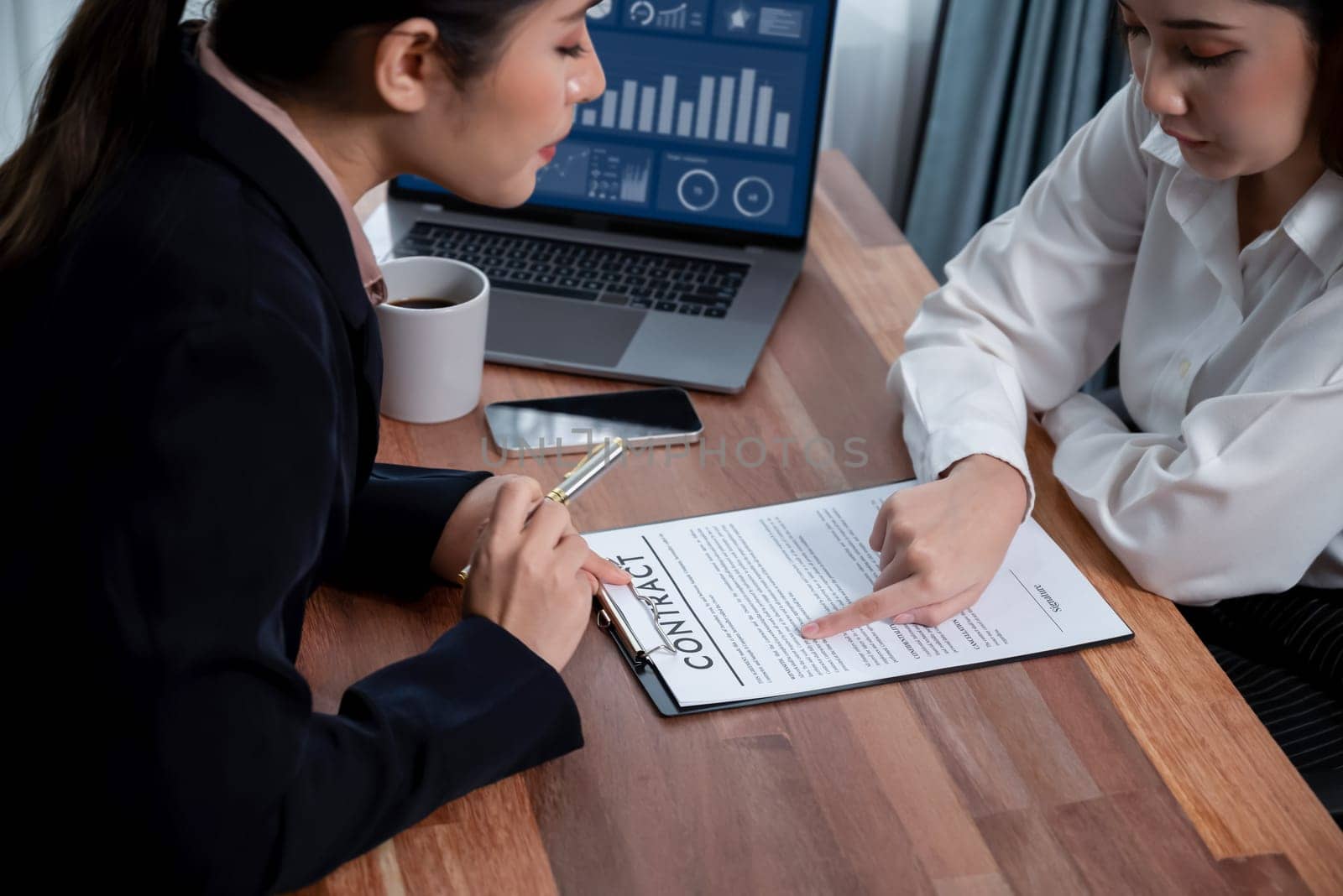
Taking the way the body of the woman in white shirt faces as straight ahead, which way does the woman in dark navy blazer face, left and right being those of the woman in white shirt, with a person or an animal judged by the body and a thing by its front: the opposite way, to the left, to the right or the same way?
the opposite way

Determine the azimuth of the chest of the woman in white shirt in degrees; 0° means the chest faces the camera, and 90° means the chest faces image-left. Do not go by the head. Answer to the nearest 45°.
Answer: approximately 45°

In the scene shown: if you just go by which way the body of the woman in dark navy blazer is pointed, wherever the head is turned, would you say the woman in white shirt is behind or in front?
in front

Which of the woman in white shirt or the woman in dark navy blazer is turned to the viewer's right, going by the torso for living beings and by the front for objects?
the woman in dark navy blazer

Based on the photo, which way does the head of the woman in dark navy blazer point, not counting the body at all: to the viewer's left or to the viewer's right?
to the viewer's right

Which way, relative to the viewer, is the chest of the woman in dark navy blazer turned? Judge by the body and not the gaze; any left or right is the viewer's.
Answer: facing to the right of the viewer

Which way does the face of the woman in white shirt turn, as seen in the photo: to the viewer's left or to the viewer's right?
to the viewer's left

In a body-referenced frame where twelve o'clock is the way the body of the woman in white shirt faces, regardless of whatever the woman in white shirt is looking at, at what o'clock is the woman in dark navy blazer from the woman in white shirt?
The woman in dark navy blazer is roughly at 12 o'clock from the woman in white shirt.

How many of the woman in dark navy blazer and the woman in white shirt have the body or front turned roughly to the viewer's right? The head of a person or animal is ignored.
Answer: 1
